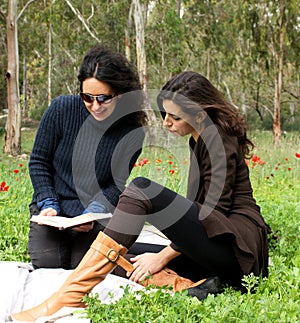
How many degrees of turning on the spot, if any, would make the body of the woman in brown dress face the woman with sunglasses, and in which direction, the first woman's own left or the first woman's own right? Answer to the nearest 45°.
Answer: approximately 45° to the first woman's own right

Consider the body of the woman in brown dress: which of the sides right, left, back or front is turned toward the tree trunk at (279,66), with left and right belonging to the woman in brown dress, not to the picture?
right

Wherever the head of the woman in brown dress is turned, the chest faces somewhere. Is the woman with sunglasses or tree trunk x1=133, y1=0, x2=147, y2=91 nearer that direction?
the woman with sunglasses

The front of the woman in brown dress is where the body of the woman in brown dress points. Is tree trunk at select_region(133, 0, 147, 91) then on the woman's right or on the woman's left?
on the woman's right

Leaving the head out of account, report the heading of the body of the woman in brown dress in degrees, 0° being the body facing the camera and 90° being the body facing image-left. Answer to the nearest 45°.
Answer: approximately 90°

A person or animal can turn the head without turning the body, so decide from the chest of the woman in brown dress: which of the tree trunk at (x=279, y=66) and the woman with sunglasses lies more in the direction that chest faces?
the woman with sunglasses
